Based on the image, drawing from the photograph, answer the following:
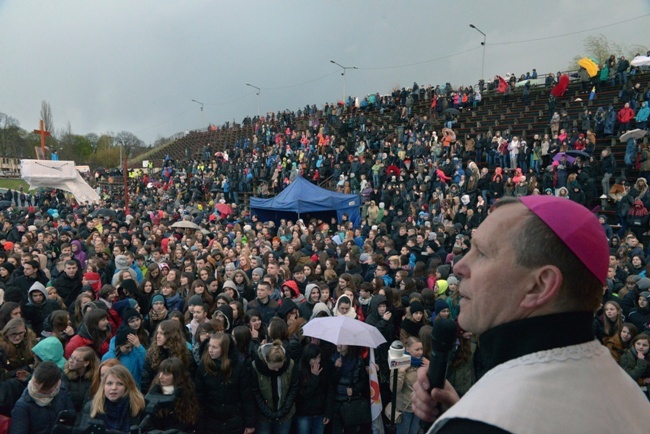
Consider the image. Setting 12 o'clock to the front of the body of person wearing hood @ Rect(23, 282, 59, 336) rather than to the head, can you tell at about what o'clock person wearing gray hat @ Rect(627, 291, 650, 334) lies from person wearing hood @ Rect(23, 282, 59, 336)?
person wearing gray hat @ Rect(627, 291, 650, 334) is roughly at 10 o'clock from person wearing hood @ Rect(23, 282, 59, 336).

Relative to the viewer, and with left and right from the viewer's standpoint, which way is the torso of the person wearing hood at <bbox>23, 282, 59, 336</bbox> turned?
facing the viewer

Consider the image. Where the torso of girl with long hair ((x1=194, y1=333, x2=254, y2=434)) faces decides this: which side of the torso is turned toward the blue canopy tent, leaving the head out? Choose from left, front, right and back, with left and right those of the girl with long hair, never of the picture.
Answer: back

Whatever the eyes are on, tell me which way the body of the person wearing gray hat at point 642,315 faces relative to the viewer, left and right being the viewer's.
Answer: facing the viewer and to the left of the viewer

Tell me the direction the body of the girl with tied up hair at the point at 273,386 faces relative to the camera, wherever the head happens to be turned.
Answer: toward the camera

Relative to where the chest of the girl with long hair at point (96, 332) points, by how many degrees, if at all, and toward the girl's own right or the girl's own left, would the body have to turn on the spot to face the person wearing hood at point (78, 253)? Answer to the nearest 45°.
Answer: approximately 135° to the girl's own left

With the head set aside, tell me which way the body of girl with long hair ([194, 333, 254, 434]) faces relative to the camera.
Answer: toward the camera

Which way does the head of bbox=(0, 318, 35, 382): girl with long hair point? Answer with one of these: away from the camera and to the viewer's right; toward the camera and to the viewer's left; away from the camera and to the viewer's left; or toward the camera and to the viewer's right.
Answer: toward the camera and to the viewer's right

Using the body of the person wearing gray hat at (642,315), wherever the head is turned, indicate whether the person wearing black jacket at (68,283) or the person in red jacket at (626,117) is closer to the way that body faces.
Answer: the person wearing black jacket

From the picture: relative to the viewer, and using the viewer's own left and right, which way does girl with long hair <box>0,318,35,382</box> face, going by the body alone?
facing the viewer and to the right of the viewer

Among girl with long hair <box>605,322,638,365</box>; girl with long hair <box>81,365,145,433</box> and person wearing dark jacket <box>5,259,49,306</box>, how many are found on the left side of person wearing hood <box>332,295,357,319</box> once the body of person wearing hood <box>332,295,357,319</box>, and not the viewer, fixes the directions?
1

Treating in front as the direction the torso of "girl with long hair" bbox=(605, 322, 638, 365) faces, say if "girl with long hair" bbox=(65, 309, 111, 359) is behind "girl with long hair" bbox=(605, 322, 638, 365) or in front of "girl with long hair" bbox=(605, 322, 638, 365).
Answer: in front

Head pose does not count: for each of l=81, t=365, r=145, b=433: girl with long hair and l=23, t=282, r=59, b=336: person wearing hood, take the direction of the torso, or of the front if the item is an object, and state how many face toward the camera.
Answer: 2
